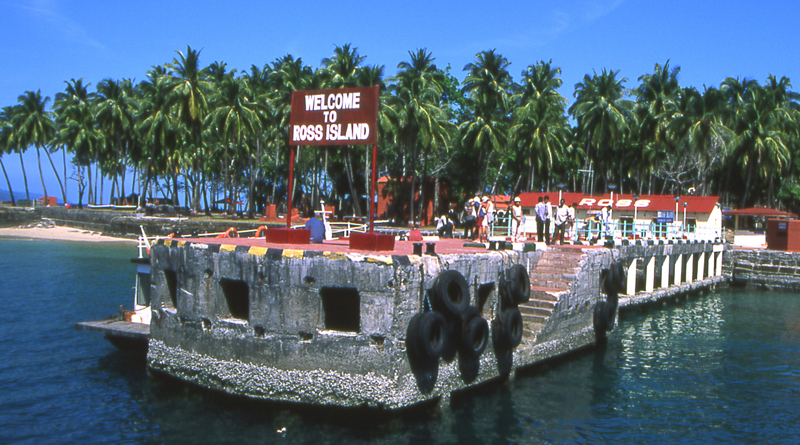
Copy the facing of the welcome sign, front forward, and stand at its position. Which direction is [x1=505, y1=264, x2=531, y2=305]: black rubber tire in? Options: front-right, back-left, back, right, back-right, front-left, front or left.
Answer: left

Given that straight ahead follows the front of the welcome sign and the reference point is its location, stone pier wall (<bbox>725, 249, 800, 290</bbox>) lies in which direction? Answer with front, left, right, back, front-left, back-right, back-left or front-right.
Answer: back-left

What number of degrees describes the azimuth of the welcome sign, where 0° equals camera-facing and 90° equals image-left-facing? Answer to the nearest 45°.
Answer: approximately 0°

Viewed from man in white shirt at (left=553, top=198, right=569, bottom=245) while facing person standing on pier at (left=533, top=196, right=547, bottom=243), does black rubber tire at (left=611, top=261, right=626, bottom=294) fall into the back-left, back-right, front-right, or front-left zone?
back-left
